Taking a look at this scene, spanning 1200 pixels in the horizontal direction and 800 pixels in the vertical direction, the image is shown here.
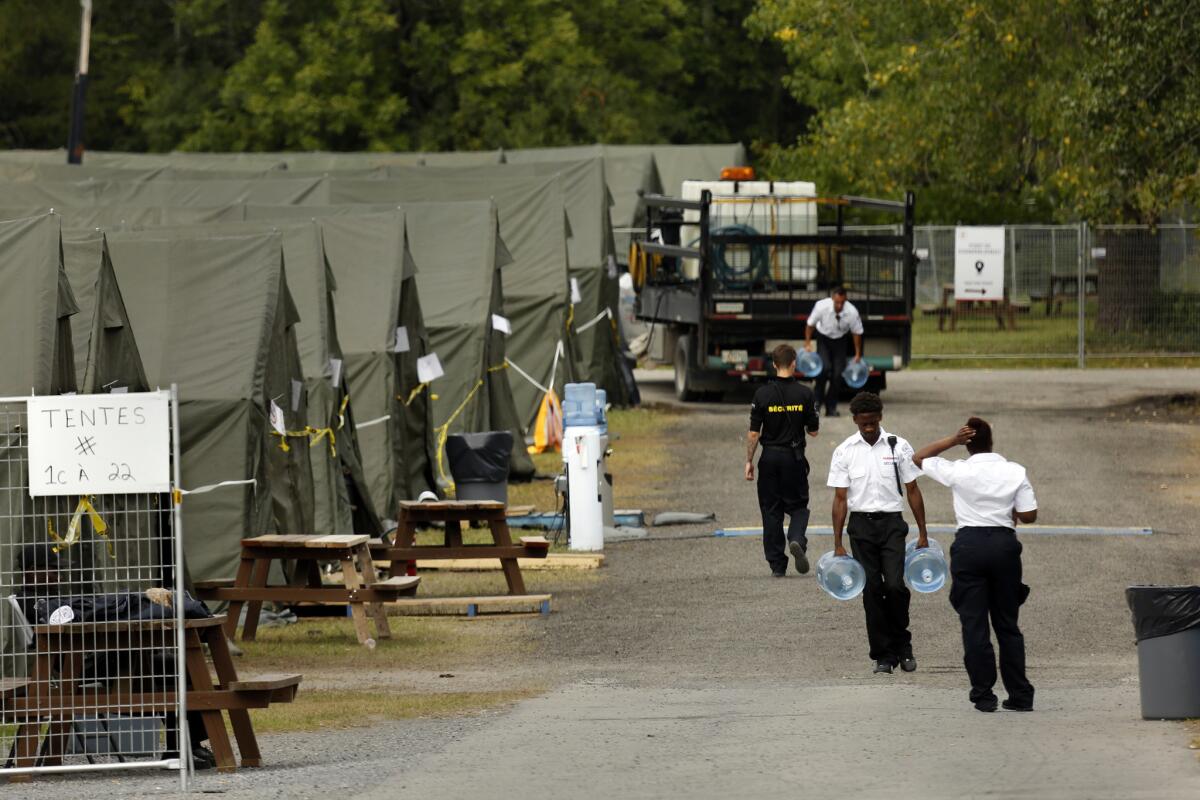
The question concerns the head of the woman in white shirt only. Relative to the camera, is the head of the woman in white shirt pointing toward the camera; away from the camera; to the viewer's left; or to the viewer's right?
away from the camera

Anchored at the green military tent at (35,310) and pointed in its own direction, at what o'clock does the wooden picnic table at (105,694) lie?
The wooden picnic table is roughly at 3 o'clock from the green military tent.

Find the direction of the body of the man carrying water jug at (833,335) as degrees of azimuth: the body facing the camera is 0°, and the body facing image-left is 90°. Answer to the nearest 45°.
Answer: approximately 0°

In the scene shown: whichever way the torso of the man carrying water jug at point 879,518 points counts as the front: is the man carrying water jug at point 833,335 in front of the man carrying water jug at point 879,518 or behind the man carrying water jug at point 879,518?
behind

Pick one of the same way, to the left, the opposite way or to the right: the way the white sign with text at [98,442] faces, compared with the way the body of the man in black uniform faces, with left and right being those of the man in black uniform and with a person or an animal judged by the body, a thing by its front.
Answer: the opposite way

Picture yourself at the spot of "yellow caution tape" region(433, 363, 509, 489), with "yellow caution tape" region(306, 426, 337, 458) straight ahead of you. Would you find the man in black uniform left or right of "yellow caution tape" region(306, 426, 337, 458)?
left

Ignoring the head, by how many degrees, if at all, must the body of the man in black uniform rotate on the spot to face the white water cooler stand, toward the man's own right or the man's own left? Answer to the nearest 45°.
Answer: approximately 45° to the man's own left

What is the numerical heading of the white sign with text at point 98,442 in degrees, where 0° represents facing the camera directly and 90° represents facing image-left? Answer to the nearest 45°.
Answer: approximately 0°

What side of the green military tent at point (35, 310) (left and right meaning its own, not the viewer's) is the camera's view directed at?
right

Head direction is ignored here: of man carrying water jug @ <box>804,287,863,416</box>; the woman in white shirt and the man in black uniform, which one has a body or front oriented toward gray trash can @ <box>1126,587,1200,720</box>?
the man carrying water jug

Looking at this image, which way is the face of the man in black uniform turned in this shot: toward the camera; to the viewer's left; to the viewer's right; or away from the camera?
away from the camera

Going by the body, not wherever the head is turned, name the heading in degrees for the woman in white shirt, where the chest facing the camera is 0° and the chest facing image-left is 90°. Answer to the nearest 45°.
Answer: approximately 180°

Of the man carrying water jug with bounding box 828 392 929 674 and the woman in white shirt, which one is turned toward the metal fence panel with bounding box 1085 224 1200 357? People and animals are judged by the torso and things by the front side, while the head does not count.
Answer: the woman in white shirt

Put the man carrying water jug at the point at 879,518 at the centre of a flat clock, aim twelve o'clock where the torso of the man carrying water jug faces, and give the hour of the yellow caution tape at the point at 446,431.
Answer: The yellow caution tape is roughly at 5 o'clock from the man carrying water jug.

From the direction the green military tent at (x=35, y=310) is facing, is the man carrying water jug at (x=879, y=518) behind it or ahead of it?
ahead

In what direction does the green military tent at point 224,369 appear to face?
to the viewer's right
